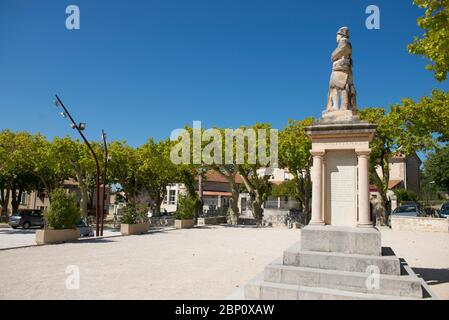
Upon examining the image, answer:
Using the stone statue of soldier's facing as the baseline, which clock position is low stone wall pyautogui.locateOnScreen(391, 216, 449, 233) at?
The low stone wall is roughly at 5 o'clock from the stone statue of soldier.

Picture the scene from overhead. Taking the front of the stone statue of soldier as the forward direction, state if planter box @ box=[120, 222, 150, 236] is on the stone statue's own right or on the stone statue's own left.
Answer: on the stone statue's own right

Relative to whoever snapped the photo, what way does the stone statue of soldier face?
facing the viewer and to the left of the viewer

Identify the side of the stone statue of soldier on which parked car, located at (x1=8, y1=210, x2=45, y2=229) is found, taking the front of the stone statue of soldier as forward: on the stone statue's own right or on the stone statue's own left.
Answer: on the stone statue's own right

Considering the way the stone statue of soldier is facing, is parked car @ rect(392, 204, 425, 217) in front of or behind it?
behind

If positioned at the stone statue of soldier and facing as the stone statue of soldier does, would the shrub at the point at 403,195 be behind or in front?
behind

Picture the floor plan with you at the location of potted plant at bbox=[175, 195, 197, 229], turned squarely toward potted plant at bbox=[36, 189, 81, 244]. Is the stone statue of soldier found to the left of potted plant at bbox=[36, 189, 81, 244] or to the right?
left

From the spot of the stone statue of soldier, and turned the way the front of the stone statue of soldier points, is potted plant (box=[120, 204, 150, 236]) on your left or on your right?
on your right

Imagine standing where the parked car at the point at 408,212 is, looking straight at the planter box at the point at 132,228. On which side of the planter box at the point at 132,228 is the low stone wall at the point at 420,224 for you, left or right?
left

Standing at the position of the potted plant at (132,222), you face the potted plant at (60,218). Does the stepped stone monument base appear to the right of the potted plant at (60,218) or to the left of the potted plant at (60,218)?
left

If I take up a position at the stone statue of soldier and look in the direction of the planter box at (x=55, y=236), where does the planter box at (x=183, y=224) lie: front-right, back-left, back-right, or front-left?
front-right

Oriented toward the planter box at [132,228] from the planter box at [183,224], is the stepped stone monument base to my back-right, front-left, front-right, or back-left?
front-left
